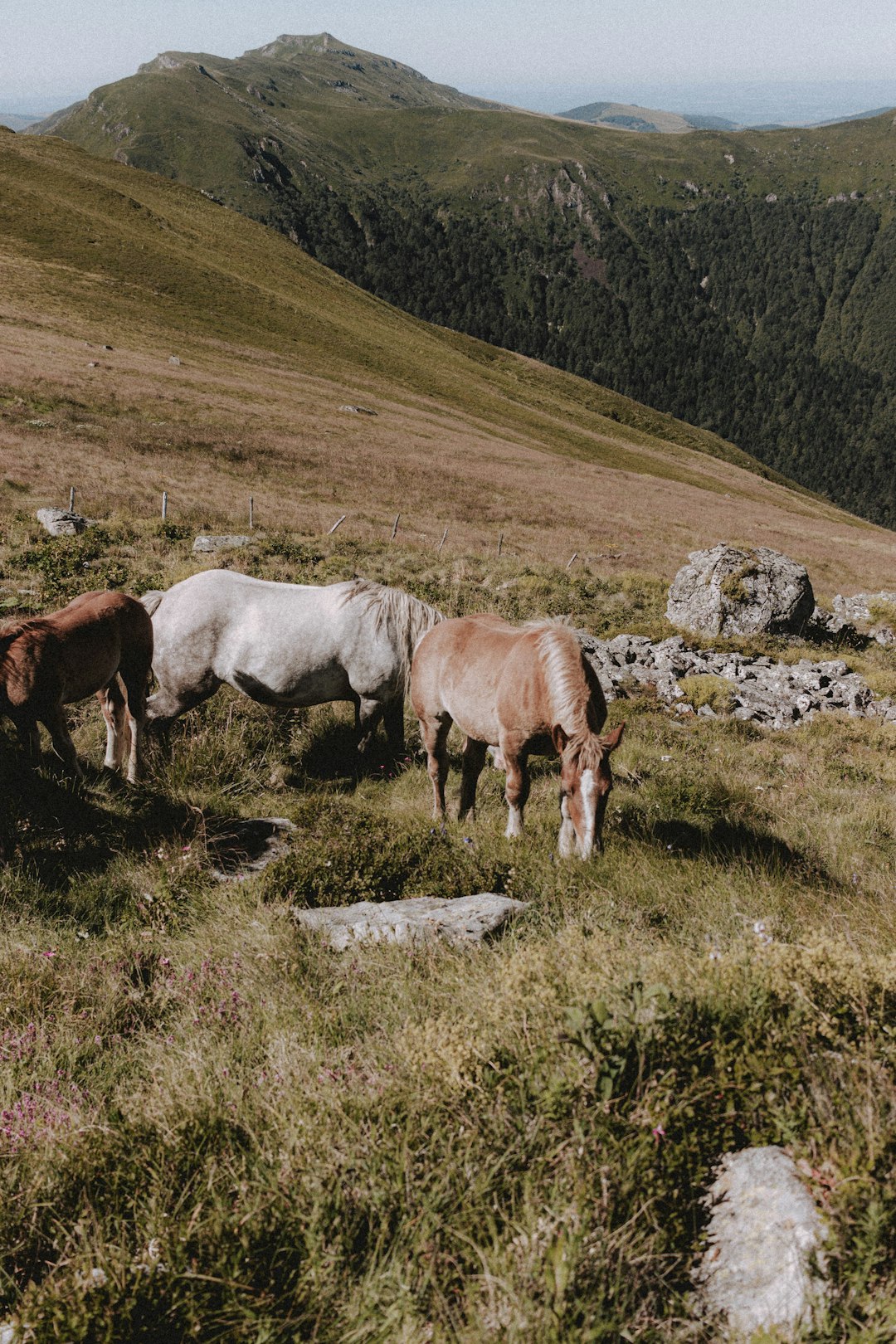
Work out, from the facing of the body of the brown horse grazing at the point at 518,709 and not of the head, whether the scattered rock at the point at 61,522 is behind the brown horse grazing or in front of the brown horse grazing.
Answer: behind

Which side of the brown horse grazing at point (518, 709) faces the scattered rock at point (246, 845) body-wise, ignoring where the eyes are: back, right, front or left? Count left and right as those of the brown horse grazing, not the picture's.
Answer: right

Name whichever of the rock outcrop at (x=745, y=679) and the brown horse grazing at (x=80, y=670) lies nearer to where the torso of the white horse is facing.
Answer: the rock outcrop

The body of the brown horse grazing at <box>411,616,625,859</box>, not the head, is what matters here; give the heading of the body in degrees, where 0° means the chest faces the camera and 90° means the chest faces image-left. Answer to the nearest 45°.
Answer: approximately 315°

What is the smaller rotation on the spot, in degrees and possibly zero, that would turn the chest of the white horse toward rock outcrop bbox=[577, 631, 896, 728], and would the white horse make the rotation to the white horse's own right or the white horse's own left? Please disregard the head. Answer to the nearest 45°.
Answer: approximately 45° to the white horse's own left

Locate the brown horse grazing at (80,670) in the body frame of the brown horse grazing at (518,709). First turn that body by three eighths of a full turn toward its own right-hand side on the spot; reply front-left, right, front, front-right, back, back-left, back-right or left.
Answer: front

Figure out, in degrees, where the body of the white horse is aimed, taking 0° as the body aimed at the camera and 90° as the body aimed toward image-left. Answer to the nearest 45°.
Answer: approximately 270°

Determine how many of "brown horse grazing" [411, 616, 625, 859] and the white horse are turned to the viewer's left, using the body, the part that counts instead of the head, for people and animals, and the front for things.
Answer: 0
